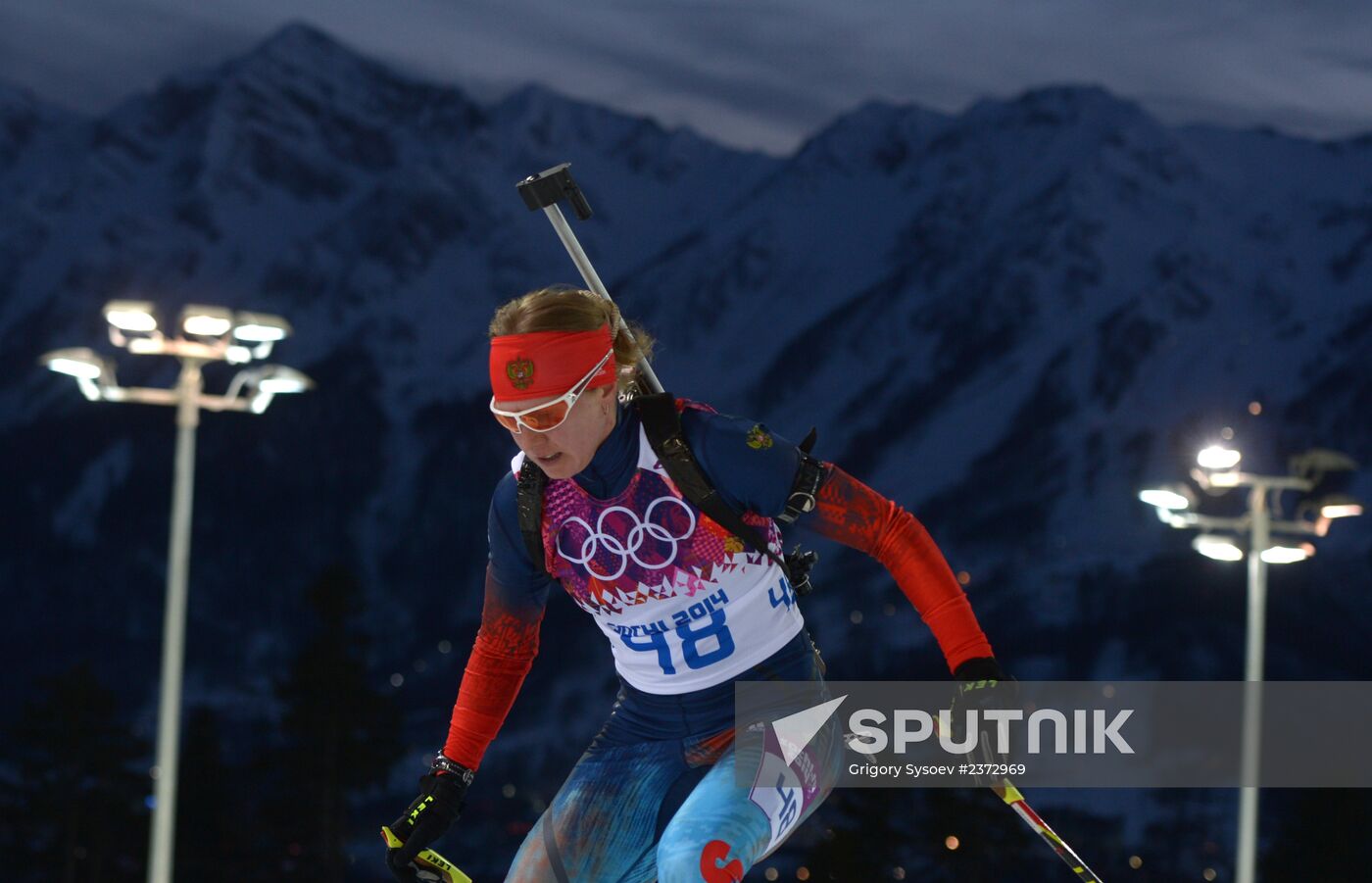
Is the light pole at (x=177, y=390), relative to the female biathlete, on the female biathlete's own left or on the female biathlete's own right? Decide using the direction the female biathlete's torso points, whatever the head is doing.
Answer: on the female biathlete's own right

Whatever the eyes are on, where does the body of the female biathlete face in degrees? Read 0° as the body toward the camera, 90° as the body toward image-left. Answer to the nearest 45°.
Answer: approximately 45°

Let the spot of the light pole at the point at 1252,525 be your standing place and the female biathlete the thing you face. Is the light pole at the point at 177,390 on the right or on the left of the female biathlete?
right
